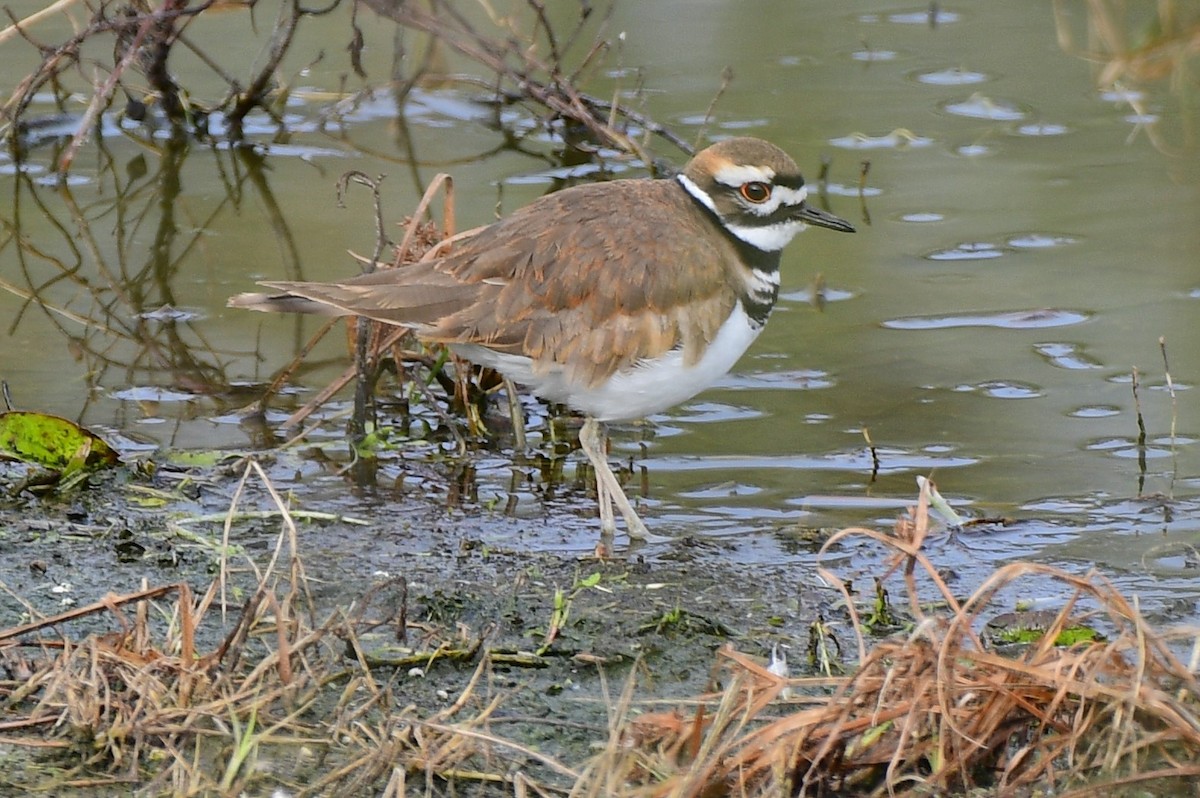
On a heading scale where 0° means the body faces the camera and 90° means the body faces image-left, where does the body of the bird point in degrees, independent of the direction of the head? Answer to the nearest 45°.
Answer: approximately 270°

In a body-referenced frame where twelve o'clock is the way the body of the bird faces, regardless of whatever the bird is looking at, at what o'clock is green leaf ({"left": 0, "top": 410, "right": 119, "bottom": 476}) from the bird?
The green leaf is roughly at 6 o'clock from the bird.
